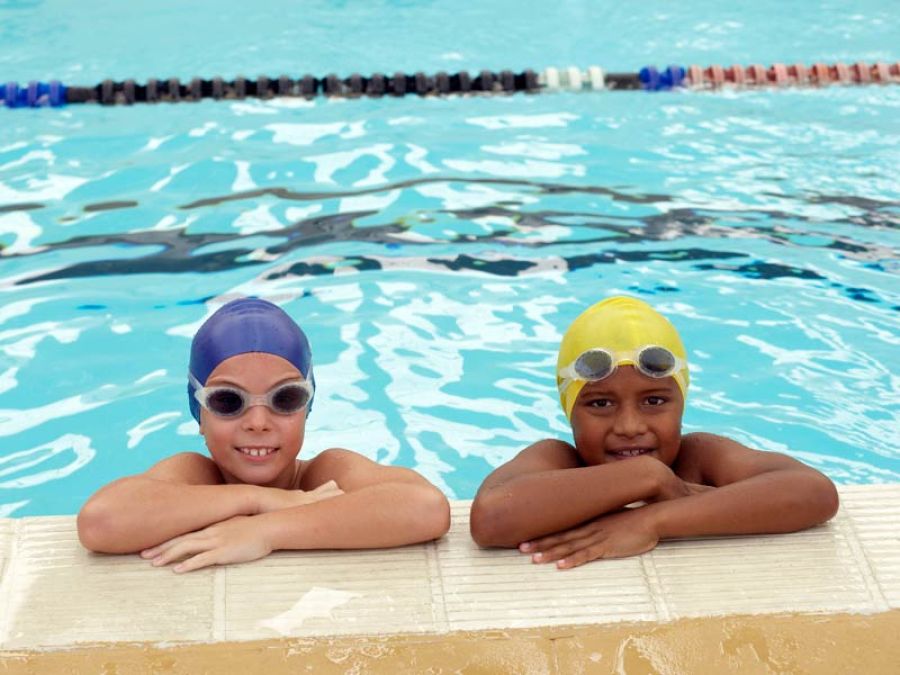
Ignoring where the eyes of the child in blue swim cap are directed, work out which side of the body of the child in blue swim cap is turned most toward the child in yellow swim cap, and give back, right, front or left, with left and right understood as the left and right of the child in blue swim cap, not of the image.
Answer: left

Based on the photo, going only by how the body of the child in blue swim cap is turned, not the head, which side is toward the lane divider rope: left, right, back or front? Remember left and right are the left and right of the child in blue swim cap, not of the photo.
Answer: back

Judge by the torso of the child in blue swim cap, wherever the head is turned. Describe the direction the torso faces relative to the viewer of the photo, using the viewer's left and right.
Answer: facing the viewer

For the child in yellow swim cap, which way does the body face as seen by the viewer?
toward the camera

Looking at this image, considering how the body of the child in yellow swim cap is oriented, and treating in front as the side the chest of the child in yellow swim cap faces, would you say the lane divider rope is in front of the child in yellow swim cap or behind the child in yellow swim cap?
behind

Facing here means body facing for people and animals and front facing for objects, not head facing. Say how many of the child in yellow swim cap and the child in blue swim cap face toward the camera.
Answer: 2

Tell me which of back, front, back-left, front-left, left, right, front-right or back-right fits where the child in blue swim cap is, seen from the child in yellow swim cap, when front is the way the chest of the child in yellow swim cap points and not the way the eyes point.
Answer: right

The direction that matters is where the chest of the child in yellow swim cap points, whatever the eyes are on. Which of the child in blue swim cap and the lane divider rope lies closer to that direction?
the child in blue swim cap
